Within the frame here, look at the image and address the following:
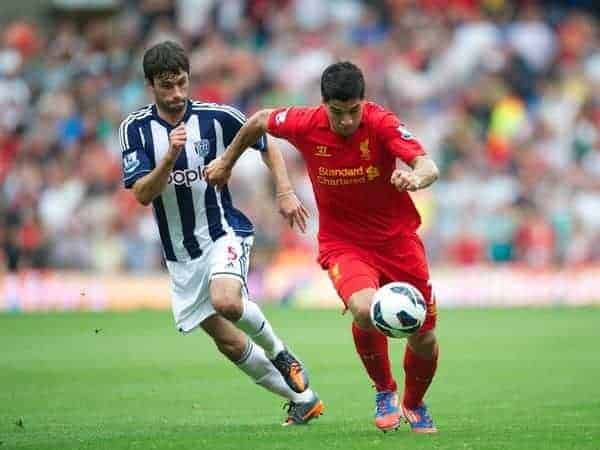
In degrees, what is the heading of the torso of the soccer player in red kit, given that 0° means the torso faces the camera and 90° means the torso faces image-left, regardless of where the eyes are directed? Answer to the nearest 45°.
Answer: approximately 0°

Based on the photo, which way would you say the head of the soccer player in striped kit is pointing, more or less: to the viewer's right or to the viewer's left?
to the viewer's right
